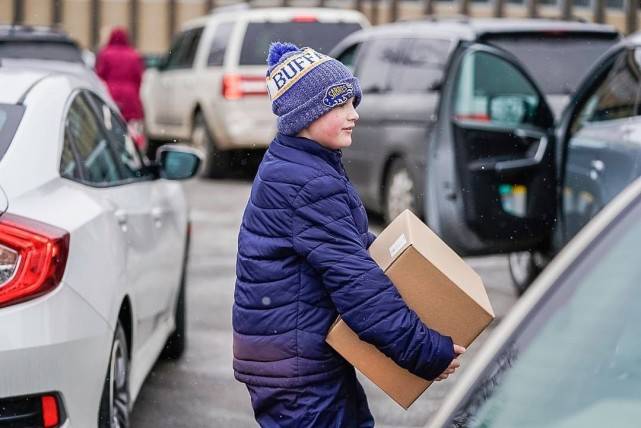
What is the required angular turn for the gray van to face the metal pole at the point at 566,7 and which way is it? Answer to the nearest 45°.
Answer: approximately 45° to its right

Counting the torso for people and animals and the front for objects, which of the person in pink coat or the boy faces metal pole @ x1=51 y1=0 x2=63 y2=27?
the person in pink coat

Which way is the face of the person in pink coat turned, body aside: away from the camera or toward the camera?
away from the camera

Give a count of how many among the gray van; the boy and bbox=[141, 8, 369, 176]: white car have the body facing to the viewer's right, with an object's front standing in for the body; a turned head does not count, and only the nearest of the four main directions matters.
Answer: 1

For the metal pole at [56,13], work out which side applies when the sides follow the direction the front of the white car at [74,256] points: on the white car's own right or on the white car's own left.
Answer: on the white car's own left

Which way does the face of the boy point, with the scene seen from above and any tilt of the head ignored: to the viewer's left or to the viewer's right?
to the viewer's right

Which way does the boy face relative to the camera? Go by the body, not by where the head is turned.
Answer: to the viewer's right

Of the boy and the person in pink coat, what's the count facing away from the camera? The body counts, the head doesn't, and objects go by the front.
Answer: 1

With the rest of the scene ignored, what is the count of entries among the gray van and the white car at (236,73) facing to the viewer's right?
0

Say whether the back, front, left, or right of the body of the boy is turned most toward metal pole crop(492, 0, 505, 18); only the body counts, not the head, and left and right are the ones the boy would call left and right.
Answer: left

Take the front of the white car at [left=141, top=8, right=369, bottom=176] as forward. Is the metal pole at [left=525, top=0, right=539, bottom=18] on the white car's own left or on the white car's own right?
on the white car's own right

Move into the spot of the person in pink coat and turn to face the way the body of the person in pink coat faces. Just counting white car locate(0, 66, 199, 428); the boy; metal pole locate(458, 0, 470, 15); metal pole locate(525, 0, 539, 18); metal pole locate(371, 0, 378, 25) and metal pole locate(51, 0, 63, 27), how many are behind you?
2

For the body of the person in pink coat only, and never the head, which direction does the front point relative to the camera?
away from the camera

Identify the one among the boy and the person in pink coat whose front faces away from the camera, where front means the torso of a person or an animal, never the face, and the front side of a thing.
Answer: the person in pink coat

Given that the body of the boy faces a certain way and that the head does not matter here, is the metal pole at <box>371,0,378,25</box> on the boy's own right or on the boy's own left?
on the boy's own left

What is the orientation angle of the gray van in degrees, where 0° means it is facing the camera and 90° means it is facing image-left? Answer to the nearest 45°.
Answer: approximately 135°

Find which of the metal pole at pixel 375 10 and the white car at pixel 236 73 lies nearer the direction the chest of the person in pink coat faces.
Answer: the metal pole
